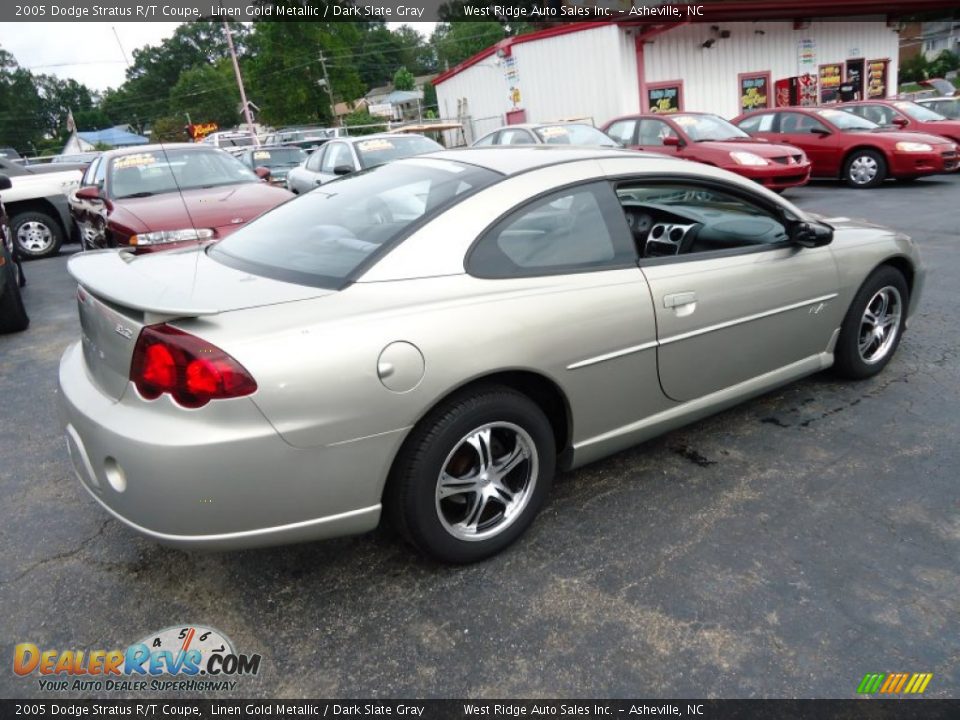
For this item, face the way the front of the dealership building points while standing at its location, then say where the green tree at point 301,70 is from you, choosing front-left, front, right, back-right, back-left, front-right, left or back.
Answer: back-right

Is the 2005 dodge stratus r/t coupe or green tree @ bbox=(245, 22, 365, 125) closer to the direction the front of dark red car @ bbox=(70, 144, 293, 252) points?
the 2005 dodge stratus r/t coupe

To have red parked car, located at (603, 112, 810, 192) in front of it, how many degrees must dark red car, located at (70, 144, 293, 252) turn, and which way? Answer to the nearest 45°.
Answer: approximately 45° to its left

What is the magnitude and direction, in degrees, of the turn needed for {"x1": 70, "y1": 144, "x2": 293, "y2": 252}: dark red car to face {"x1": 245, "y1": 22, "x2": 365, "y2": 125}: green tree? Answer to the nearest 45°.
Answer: approximately 135° to its left

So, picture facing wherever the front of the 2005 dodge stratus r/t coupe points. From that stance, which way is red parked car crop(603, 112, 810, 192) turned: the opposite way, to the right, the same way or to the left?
to the right

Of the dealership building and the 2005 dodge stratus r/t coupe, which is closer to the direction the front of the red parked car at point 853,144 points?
the 2005 dodge stratus r/t coupe

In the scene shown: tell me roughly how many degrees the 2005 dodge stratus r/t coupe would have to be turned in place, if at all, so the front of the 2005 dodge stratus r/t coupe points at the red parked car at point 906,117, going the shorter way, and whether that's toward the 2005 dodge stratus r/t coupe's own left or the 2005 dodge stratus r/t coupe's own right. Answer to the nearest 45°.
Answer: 0° — it already faces it

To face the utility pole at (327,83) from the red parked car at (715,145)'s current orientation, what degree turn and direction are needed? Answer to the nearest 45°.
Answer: approximately 180°

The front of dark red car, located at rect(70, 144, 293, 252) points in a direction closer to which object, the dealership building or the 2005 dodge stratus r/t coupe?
the 2005 dodge stratus r/t coupe

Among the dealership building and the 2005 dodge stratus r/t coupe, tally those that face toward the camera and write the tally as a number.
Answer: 1

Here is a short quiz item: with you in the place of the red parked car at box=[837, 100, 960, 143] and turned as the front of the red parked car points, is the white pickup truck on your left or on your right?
on your right

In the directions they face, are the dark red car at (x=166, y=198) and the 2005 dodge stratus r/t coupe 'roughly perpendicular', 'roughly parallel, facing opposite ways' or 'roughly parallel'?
roughly perpendicular

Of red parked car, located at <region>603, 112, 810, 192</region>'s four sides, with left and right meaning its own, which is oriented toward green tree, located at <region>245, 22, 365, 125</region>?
back
